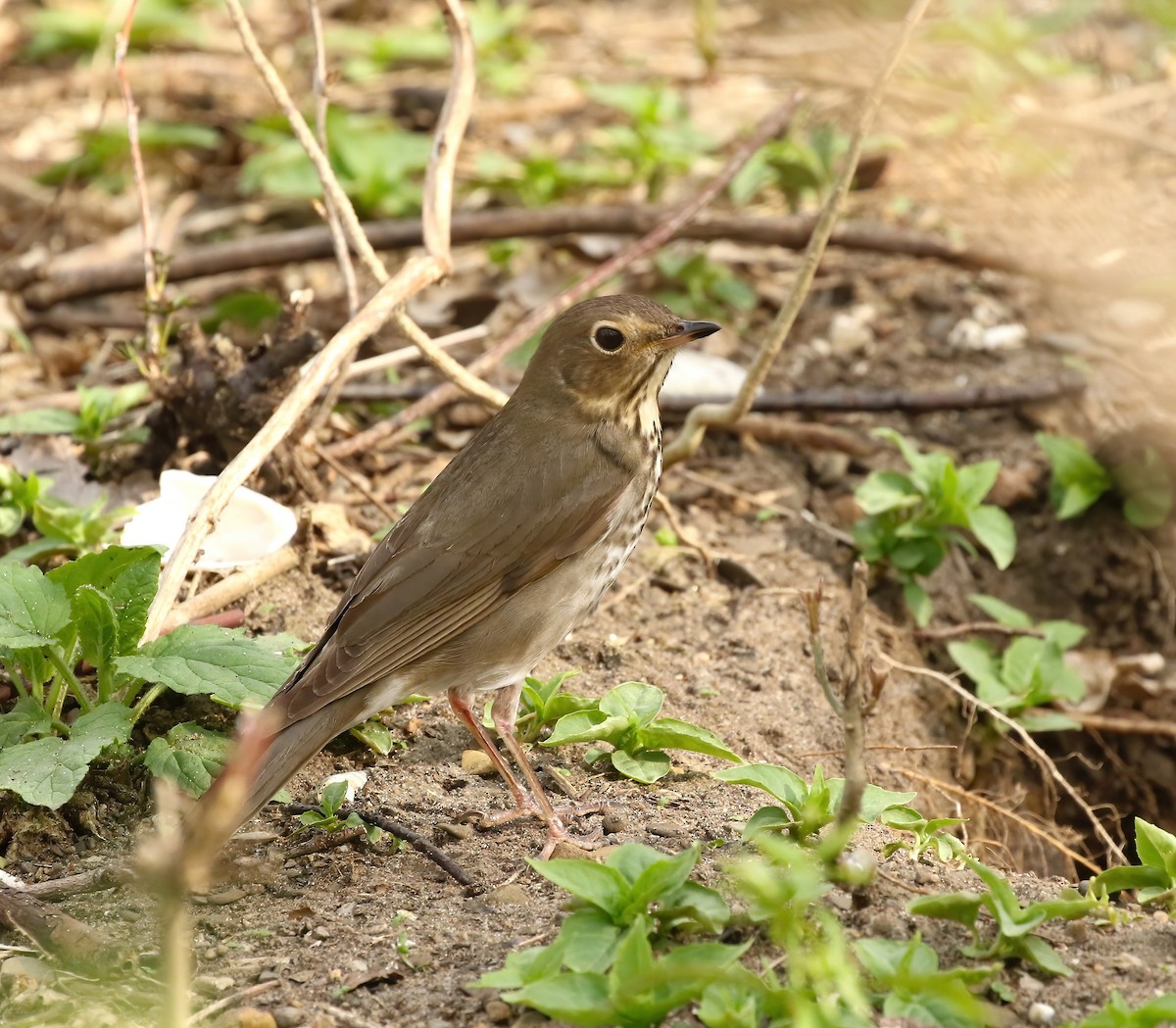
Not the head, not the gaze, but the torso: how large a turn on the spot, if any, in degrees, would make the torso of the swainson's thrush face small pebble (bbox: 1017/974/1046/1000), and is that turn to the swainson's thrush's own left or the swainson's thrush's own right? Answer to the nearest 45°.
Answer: approximately 45° to the swainson's thrush's own right

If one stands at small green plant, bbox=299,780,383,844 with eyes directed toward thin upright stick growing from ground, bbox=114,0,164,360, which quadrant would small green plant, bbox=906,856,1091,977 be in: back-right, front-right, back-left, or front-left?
back-right

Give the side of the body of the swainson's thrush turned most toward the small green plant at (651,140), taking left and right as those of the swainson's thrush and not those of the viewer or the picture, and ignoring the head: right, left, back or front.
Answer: left

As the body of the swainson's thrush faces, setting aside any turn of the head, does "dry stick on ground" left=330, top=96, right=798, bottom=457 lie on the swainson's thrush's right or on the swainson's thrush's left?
on the swainson's thrush's left

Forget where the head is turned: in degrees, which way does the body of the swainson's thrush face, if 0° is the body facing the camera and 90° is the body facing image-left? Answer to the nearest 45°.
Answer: approximately 270°

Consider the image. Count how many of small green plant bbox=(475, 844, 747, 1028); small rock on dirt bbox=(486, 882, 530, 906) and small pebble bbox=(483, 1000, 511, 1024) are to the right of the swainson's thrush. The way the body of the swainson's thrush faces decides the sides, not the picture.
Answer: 3

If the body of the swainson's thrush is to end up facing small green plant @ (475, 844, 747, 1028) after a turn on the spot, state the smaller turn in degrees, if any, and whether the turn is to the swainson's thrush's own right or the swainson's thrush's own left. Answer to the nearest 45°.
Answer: approximately 90° to the swainson's thrush's own right

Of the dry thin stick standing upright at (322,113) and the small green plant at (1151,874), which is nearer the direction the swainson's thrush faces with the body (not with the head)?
the small green plant

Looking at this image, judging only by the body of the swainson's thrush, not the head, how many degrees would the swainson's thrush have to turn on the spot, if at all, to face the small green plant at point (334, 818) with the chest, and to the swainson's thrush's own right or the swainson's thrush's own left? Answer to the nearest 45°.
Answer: approximately 135° to the swainson's thrush's own right

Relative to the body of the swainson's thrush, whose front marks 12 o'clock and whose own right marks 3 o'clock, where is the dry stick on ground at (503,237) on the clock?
The dry stick on ground is roughly at 9 o'clock from the swainson's thrush.

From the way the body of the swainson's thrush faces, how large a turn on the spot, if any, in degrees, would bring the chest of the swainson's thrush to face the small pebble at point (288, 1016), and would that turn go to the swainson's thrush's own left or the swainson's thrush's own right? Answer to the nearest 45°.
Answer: approximately 90° to the swainson's thrush's own right
